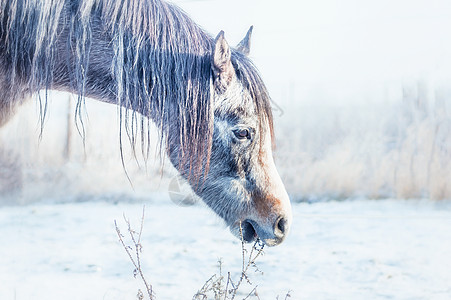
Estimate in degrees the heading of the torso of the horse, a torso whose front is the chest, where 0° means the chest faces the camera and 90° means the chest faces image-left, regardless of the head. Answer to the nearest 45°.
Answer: approximately 270°
